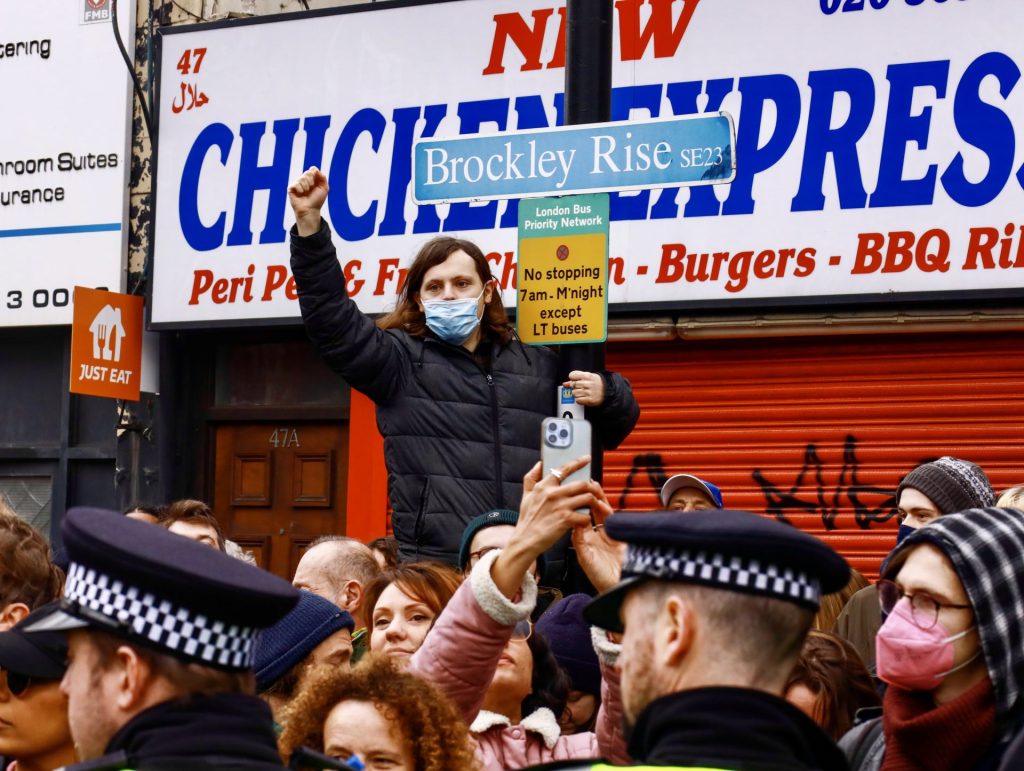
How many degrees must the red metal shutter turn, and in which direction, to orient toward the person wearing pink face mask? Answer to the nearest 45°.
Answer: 0° — it already faces them

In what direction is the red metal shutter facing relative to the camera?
toward the camera

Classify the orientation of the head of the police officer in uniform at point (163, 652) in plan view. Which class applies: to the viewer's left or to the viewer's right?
to the viewer's left

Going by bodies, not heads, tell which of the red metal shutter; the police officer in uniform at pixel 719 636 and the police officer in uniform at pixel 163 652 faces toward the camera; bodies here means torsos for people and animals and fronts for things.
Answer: the red metal shutter

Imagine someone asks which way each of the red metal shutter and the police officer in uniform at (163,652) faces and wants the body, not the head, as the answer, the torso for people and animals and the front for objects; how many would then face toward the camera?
1

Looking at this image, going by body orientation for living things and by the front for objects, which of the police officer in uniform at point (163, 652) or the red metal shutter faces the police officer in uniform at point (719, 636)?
the red metal shutter

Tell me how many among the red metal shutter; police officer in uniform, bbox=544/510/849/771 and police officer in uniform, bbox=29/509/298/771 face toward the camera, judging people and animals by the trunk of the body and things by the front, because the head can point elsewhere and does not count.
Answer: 1

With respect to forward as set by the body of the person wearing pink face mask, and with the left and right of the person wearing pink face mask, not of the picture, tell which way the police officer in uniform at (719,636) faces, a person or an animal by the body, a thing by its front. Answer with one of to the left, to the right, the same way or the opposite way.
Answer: to the right

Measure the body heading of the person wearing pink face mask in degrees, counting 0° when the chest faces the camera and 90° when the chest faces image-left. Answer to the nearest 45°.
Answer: approximately 45°

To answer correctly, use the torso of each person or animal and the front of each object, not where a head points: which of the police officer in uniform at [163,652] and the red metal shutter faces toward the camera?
the red metal shutter

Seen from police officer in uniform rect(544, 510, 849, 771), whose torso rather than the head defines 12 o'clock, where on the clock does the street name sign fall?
The street name sign is roughly at 1 o'clock from the police officer in uniform.

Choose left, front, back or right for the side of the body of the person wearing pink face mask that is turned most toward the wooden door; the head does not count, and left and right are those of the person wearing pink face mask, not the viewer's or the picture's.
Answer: right

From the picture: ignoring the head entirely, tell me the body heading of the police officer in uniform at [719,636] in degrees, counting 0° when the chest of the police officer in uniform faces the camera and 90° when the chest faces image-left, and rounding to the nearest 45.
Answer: approximately 135°
